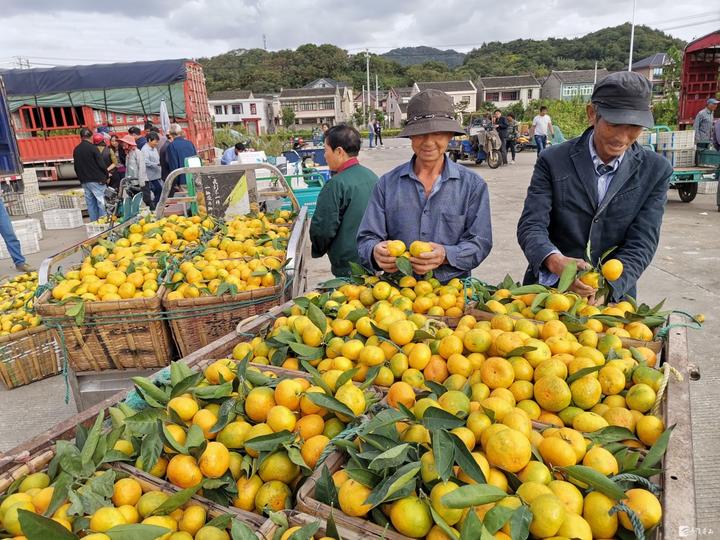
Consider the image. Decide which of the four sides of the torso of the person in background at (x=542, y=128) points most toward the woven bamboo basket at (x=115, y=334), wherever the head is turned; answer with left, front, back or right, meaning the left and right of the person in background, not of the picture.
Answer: front

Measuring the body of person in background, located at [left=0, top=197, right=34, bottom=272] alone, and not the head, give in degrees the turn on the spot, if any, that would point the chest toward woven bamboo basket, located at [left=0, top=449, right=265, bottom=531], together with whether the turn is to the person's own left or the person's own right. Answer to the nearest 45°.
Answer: approximately 90° to the person's own right

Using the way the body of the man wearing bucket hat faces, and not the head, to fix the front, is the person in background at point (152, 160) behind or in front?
behind

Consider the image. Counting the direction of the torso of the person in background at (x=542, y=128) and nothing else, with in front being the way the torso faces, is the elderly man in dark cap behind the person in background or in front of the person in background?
in front

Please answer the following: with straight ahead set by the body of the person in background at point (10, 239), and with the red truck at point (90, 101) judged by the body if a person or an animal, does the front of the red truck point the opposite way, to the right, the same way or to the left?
the opposite way

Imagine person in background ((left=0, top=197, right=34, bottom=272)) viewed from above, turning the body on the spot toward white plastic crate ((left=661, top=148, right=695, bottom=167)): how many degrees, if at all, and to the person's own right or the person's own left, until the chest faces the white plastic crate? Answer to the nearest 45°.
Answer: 0° — they already face it

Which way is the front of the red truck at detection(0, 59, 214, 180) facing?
to the viewer's left

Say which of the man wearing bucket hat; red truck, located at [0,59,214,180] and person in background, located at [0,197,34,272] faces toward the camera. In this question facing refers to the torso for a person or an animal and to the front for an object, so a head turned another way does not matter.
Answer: the man wearing bucket hat

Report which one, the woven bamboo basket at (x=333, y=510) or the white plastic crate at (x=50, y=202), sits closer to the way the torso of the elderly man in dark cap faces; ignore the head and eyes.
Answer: the woven bamboo basket

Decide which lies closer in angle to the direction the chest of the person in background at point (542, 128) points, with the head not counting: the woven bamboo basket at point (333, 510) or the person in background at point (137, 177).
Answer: the woven bamboo basket

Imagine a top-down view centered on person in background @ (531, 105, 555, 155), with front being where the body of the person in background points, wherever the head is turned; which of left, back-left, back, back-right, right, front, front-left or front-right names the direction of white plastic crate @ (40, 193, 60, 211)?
front-right

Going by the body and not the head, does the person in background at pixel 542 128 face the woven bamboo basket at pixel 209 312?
yes
